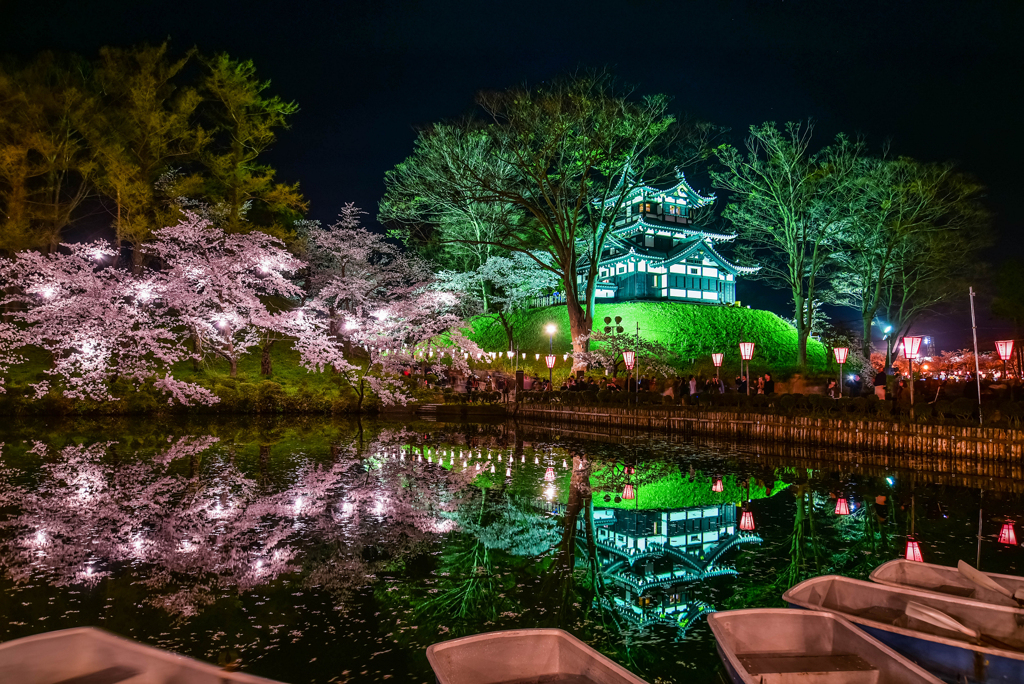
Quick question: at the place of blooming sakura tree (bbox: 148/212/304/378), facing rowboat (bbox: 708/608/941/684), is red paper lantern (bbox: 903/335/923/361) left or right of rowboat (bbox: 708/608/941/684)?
left

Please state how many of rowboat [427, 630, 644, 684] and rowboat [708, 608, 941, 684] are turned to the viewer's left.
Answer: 0

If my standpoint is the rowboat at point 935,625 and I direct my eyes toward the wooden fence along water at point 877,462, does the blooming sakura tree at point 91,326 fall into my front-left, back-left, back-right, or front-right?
front-left

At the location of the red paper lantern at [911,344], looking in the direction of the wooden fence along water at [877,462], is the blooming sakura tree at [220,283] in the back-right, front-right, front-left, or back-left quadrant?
front-right

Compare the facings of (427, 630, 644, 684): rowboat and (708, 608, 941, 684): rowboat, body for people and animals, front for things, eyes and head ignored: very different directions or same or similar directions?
same or similar directions
